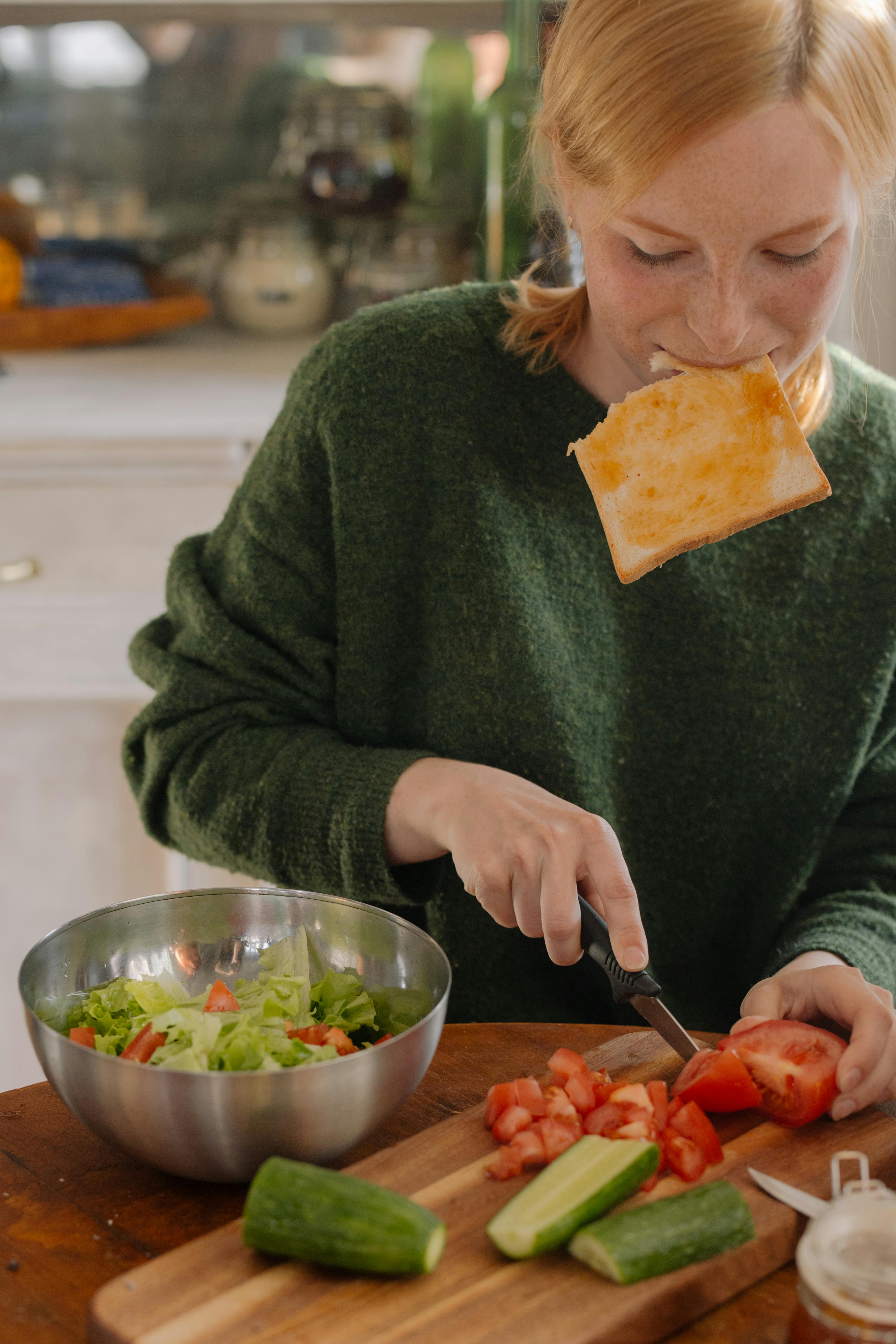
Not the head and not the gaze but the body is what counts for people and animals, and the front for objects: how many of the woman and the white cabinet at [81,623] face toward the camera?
2

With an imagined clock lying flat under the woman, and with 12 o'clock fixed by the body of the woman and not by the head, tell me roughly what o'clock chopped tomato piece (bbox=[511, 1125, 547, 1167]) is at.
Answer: The chopped tomato piece is roughly at 12 o'clock from the woman.

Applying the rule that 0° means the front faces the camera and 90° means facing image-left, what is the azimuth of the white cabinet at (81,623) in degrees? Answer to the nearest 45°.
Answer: approximately 0°

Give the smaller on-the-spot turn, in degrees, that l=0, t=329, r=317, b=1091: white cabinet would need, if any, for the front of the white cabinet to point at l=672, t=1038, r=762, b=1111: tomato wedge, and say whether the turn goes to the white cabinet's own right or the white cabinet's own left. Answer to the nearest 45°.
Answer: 0° — it already faces it

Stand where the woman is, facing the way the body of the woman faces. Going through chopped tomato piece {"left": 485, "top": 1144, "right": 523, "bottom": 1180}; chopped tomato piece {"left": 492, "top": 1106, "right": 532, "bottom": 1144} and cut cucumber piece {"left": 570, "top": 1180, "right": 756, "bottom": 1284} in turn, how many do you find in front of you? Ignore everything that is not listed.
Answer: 3

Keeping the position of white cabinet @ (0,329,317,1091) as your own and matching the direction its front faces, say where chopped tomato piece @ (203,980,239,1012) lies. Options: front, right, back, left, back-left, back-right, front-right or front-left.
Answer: front
